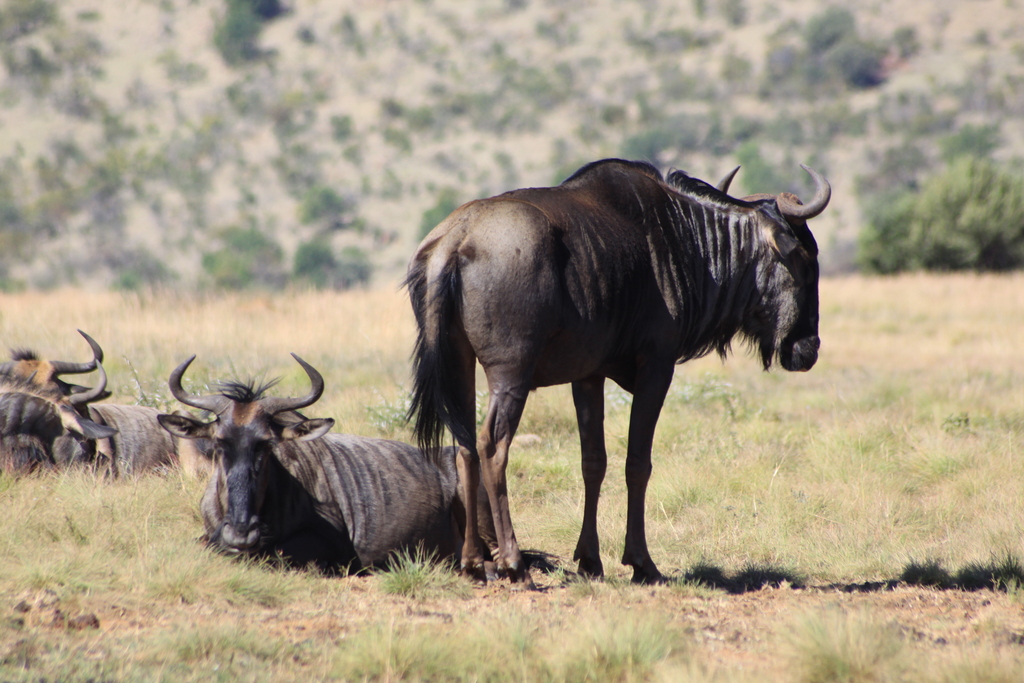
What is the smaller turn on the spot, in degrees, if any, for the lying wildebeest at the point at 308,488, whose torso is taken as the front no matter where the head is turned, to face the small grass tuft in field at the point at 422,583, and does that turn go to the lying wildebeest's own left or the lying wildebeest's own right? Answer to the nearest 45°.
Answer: approximately 90° to the lying wildebeest's own left

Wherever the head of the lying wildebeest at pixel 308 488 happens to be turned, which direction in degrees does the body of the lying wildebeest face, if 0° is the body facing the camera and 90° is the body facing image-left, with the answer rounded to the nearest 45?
approximately 45°

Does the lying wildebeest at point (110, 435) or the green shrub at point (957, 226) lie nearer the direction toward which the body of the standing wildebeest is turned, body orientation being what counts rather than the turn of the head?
the green shrub

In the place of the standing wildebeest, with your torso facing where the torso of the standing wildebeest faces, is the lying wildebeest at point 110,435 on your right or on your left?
on your left

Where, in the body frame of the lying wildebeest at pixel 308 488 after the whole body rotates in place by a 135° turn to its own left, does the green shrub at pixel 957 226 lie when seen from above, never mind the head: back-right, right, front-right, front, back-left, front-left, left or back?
front-left

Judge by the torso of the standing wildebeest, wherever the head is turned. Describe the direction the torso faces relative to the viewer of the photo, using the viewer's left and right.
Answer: facing away from the viewer and to the right of the viewer

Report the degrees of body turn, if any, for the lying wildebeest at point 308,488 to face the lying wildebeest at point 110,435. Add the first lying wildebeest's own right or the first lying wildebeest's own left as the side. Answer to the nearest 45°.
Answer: approximately 90° to the first lying wildebeest's own right

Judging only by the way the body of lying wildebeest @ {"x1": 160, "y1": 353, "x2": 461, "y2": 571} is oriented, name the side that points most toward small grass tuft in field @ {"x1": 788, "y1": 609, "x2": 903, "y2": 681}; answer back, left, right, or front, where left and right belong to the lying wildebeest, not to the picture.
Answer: left

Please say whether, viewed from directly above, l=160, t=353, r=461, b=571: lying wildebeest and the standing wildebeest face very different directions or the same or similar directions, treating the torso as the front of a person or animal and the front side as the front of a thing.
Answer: very different directions

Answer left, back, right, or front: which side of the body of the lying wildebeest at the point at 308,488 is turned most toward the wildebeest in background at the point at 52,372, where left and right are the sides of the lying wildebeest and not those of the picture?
right

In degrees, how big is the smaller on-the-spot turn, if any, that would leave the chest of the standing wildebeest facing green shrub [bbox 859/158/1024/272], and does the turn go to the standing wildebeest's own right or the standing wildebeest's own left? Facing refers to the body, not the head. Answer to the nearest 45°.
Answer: approximately 45° to the standing wildebeest's own left
